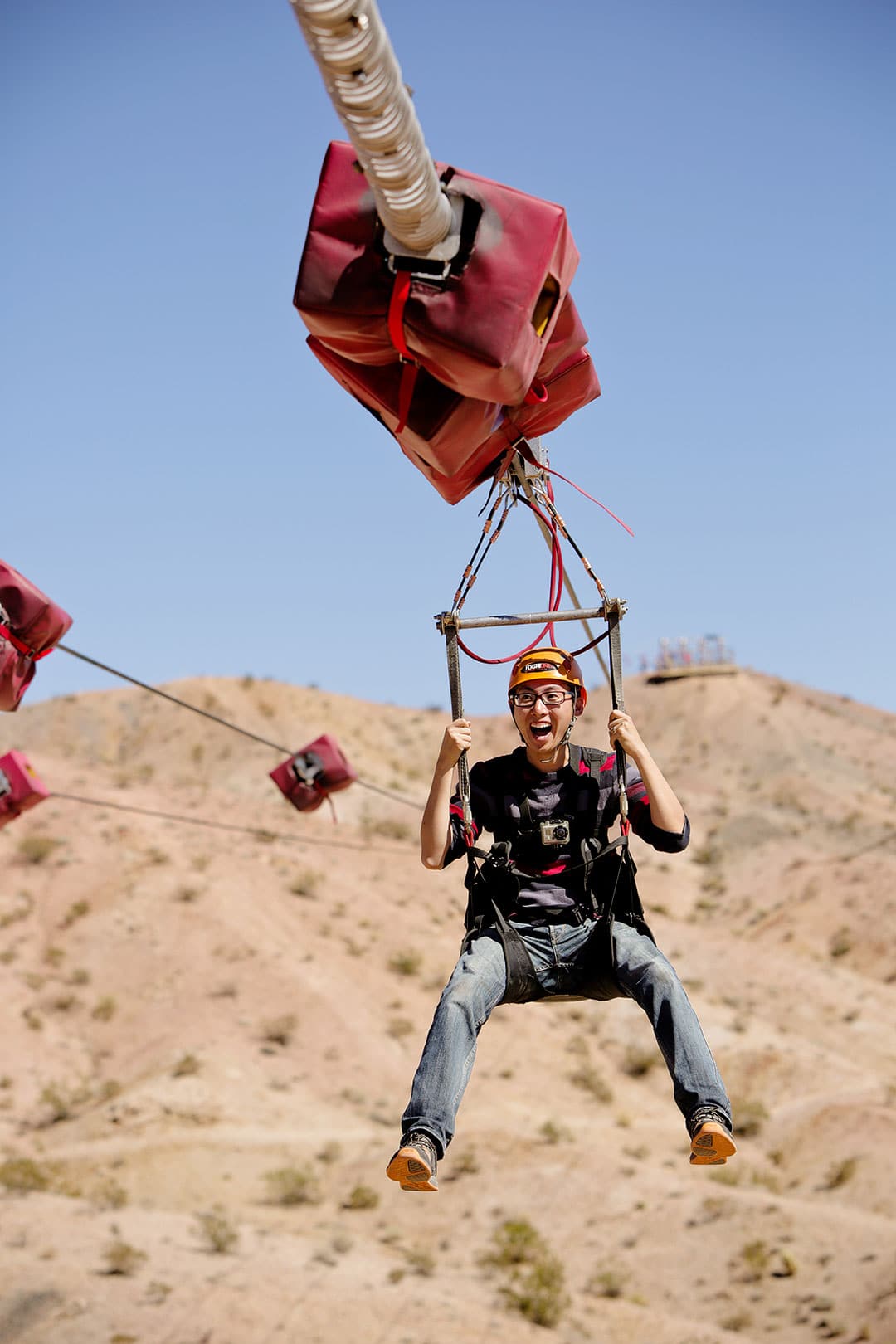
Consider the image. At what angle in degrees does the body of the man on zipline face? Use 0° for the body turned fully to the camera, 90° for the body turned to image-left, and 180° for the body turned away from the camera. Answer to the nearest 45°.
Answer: approximately 0°

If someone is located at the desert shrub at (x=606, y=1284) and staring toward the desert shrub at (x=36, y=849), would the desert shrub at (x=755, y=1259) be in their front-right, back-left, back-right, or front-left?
back-right

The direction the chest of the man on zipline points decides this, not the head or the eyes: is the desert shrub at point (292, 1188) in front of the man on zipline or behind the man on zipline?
behind

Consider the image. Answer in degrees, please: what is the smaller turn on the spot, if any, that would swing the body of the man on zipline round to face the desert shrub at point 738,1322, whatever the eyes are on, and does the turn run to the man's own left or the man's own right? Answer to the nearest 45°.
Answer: approximately 180°

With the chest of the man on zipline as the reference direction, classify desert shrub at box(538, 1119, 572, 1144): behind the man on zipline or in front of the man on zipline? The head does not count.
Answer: behind

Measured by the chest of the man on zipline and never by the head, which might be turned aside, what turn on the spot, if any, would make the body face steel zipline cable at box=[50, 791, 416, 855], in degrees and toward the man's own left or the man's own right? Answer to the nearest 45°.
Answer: approximately 180°

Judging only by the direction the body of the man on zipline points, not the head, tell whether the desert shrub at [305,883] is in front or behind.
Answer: behind

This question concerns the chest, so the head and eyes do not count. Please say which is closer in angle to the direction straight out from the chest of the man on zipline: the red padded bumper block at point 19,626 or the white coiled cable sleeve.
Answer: the white coiled cable sleeve
